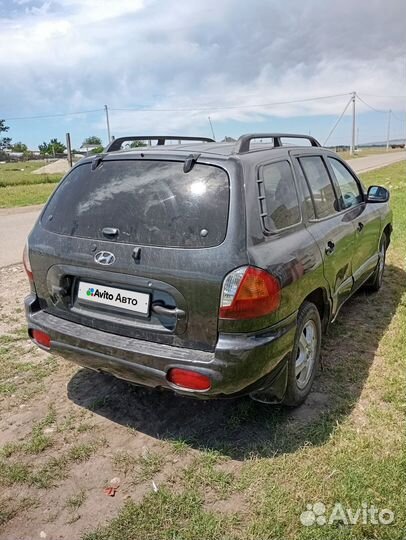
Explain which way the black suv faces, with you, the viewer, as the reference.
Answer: facing away from the viewer and to the right of the viewer
